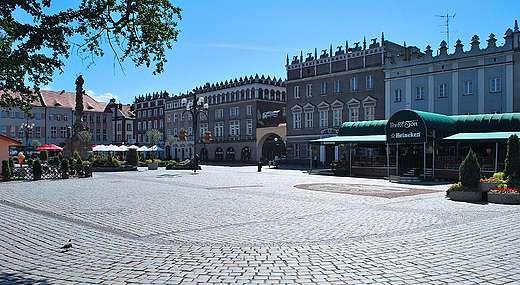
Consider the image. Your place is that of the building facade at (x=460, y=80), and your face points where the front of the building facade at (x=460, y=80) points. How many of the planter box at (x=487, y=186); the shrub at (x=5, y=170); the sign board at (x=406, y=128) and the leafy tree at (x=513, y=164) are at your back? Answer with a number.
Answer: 0

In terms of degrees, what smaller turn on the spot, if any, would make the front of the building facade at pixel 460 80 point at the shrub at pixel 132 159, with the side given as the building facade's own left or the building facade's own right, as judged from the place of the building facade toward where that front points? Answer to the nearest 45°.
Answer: approximately 45° to the building facade's own right

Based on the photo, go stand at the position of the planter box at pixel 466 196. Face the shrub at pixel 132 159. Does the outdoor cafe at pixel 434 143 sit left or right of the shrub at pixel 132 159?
right

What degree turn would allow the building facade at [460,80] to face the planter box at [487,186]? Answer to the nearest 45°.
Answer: approximately 45° to its left

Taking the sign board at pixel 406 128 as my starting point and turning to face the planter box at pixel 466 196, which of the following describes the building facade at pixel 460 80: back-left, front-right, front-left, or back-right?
back-left

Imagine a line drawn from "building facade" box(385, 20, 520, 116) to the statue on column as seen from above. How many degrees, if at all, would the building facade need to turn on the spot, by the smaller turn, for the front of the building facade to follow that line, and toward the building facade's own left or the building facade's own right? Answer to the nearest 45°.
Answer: approximately 45° to the building facade's own right

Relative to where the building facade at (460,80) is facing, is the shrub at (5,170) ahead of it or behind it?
ahead

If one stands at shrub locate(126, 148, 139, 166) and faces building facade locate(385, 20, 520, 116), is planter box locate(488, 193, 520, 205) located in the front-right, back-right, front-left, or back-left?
front-right

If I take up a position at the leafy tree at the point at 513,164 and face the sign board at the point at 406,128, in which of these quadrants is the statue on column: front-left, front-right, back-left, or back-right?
front-left

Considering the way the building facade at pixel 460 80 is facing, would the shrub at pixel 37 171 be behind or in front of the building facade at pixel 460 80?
in front

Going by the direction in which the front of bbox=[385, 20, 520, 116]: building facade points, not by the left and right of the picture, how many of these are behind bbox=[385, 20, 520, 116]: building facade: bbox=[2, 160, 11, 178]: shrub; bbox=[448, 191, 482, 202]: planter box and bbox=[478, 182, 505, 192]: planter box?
0

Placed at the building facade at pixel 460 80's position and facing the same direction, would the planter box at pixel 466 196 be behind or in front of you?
in front

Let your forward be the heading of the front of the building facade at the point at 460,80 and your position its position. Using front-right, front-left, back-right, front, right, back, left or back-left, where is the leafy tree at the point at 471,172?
front-left

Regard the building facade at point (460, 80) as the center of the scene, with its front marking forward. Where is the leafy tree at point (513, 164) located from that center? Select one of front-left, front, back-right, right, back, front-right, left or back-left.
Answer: front-left

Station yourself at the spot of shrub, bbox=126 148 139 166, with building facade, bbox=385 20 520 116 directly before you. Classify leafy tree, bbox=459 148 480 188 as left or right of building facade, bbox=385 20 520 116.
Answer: right
